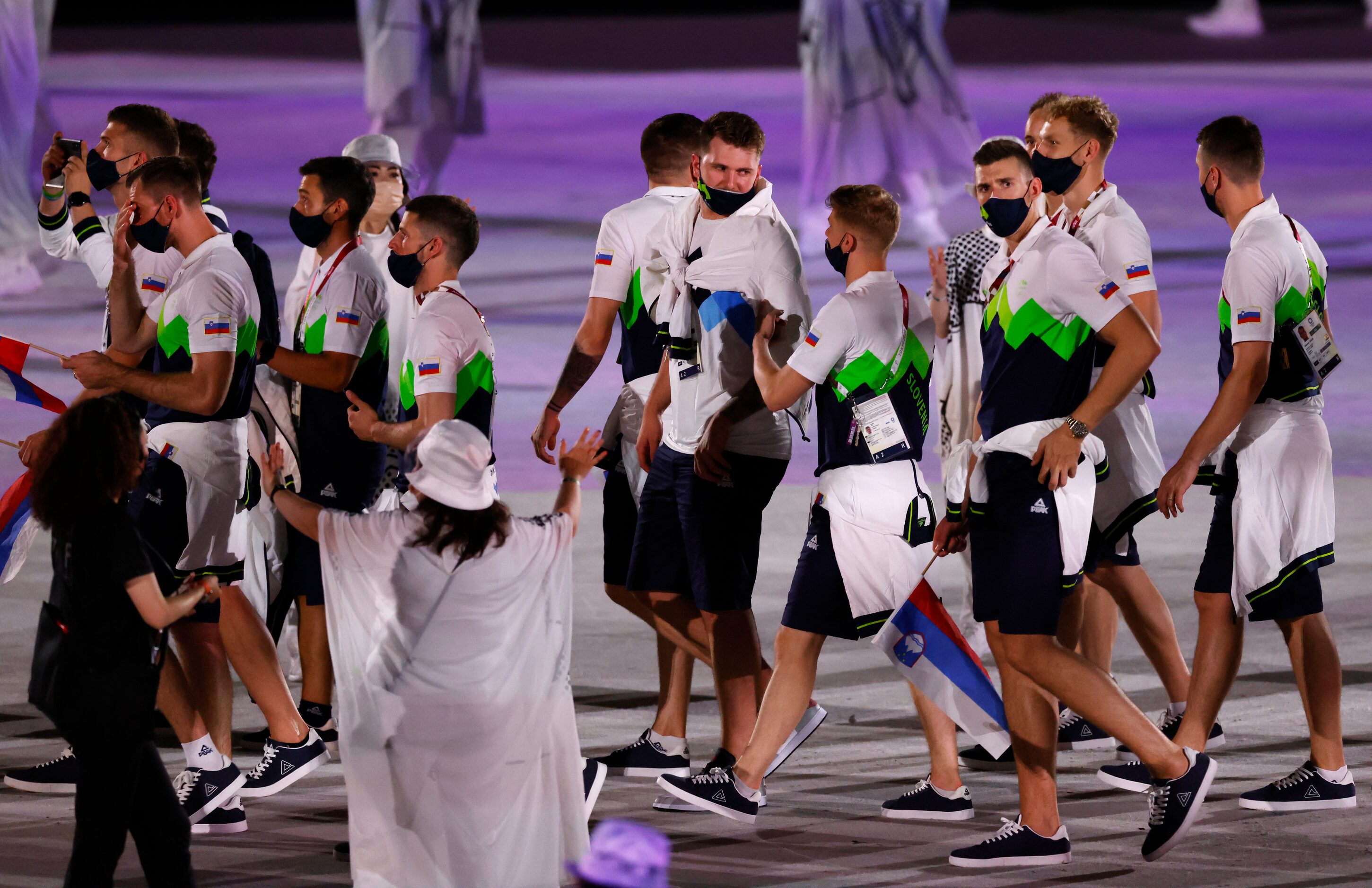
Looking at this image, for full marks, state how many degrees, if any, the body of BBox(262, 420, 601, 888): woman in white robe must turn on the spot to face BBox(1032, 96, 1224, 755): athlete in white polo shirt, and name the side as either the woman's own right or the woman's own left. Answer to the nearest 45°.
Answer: approximately 45° to the woman's own right

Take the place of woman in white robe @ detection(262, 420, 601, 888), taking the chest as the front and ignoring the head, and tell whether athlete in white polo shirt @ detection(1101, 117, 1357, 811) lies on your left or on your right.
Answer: on your right

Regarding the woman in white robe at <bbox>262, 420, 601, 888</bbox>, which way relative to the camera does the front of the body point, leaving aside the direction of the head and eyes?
away from the camera

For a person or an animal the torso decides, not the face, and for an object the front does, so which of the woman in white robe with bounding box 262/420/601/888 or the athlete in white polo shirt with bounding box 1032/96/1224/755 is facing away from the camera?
the woman in white robe

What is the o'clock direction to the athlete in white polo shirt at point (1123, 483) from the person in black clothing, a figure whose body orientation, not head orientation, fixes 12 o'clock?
The athlete in white polo shirt is roughly at 1 o'clock from the person in black clothing.

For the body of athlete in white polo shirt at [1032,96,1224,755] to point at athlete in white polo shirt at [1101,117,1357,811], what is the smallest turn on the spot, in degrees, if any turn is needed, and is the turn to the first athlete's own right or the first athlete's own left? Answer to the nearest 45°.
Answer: approximately 135° to the first athlete's own left

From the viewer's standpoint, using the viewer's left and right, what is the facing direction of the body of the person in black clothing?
facing away from the viewer and to the right of the viewer

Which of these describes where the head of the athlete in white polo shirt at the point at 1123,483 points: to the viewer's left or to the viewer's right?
to the viewer's left
